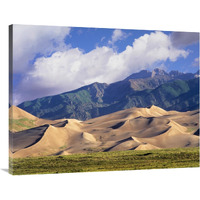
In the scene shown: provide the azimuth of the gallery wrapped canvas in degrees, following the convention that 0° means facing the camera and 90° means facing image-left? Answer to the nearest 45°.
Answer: approximately 315°
